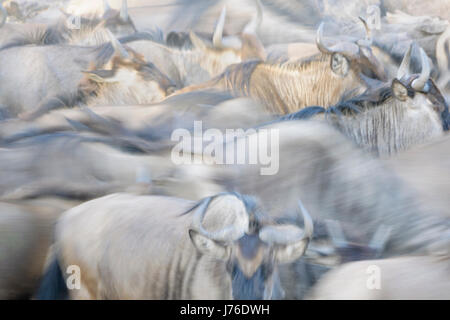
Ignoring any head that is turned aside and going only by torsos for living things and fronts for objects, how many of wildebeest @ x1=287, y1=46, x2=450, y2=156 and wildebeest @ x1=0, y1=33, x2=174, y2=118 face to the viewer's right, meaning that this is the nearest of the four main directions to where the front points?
2

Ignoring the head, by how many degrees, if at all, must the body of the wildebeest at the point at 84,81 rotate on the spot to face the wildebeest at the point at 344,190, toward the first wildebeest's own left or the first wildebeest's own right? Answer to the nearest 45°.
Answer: approximately 45° to the first wildebeest's own right

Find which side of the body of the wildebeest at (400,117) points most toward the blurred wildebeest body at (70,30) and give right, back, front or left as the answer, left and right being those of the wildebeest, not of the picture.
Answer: back

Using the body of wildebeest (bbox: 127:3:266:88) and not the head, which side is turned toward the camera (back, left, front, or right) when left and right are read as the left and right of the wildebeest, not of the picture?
right

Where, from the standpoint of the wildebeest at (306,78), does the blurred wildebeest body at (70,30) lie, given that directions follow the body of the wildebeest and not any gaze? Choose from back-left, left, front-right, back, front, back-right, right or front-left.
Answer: back

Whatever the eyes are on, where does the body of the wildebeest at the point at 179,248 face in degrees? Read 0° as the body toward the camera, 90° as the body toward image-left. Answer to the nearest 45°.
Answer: approximately 315°

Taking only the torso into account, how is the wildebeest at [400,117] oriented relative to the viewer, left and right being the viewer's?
facing to the right of the viewer

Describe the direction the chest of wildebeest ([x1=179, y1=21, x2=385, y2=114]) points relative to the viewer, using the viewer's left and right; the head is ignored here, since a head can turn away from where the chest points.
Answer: facing to the right of the viewer

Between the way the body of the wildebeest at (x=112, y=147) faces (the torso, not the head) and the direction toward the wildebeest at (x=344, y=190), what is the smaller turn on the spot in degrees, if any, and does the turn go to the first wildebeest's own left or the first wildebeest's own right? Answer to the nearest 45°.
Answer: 0° — it already faces it

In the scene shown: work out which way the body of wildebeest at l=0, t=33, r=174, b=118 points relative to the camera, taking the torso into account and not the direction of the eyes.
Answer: to the viewer's right

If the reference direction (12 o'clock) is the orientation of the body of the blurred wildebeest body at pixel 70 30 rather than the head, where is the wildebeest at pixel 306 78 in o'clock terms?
The wildebeest is roughly at 1 o'clock from the blurred wildebeest body.

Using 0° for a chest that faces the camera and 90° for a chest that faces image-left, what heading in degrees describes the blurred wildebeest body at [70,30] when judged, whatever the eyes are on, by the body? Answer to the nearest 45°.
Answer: approximately 270°

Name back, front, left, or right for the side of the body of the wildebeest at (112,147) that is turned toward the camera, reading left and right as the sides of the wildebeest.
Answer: right
